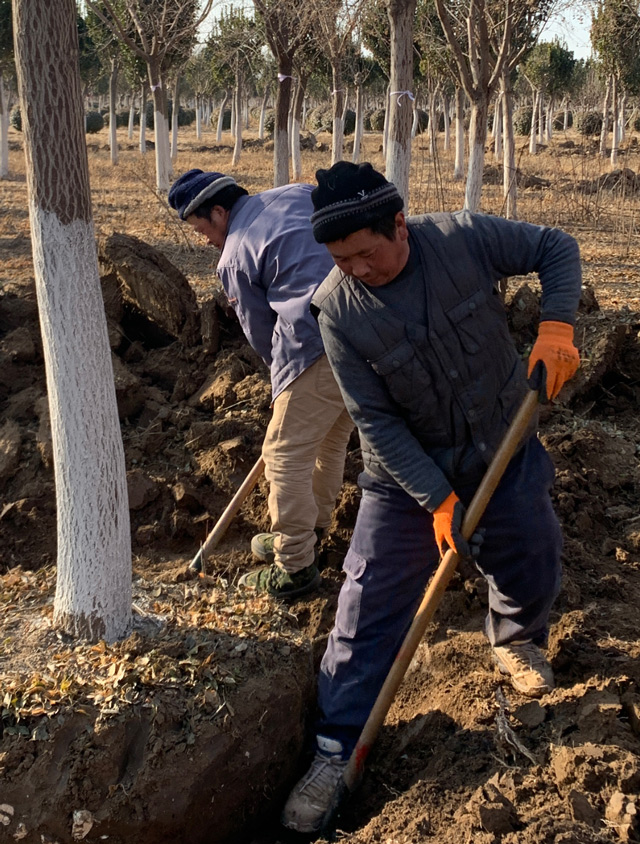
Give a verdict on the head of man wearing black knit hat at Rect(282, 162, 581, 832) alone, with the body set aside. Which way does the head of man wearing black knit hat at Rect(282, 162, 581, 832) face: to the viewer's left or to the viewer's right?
to the viewer's left

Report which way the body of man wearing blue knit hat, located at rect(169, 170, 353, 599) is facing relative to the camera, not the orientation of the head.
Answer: to the viewer's left

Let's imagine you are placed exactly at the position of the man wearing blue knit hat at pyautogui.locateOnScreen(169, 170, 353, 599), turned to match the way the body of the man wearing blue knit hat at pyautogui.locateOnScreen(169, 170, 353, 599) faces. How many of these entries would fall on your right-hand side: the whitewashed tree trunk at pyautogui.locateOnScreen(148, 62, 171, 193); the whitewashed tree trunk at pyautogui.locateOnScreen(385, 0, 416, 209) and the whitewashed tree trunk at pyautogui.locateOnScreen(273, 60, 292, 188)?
3

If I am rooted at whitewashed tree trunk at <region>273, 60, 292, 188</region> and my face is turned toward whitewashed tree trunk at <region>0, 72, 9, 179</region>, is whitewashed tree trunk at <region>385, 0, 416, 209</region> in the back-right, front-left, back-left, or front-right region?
back-left

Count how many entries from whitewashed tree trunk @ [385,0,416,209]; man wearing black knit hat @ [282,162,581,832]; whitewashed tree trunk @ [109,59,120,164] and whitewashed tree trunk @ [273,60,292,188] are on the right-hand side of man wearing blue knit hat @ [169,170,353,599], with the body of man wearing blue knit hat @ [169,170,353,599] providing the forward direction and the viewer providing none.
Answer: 3

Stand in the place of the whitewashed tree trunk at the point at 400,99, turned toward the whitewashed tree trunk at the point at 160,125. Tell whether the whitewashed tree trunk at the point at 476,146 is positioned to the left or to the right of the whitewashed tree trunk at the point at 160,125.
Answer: right

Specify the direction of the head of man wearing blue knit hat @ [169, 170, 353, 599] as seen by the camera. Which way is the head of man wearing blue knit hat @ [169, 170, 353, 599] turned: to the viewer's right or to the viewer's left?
to the viewer's left

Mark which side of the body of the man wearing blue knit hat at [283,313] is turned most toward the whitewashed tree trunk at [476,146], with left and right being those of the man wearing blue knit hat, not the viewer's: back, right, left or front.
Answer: right

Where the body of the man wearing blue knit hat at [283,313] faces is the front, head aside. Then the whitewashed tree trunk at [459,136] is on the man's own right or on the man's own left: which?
on the man's own right
